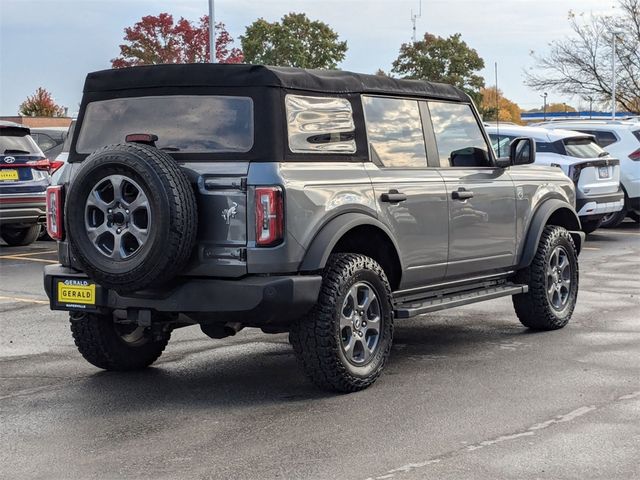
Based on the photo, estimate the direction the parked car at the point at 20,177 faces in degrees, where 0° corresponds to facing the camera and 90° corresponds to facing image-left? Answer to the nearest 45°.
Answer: approximately 180°

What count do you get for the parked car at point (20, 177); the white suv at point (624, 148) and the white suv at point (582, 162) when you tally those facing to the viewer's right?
0

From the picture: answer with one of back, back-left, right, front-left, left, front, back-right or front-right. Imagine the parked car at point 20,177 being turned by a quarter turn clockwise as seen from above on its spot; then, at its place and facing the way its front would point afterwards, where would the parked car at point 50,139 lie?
left

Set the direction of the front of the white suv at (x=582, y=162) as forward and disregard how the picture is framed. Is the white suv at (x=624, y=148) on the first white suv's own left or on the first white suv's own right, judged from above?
on the first white suv's own right

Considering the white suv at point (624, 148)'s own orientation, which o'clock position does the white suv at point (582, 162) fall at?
the white suv at point (582, 162) is roughly at 8 o'clock from the white suv at point (624, 148).

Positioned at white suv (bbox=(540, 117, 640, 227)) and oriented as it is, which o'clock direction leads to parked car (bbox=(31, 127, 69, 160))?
The parked car is roughly at 10 o'clock from the white suv.

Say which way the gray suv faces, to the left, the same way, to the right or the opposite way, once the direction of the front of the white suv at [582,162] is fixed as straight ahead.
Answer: to the right

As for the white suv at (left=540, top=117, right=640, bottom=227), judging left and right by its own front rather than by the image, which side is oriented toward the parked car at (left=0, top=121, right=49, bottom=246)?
left

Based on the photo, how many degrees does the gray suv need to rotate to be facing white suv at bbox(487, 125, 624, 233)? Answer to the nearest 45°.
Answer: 0° — it already faces it

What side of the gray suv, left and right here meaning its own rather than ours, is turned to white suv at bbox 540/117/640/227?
front

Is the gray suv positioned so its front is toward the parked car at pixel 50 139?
no

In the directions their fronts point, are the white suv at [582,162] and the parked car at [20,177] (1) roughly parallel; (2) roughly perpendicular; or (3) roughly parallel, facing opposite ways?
roughly parallel

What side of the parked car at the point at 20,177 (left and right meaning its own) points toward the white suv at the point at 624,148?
right

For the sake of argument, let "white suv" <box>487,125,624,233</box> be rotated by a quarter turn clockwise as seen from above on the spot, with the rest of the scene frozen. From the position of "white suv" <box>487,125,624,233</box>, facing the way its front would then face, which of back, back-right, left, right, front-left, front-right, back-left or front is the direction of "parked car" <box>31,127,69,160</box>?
back-left

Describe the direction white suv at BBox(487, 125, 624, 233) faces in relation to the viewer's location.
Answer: facing away from the viewer and to the left of the viewer

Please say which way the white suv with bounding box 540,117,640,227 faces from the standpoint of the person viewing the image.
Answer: facing away from the viewer and to the left of the viewer

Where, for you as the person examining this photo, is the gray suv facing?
facing away from the viewer and to the right of the viewer

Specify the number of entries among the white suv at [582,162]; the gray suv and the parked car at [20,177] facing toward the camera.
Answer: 0

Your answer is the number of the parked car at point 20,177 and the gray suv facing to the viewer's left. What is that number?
0

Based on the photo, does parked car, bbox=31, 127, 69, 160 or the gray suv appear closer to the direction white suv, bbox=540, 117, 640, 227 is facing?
the parked car
